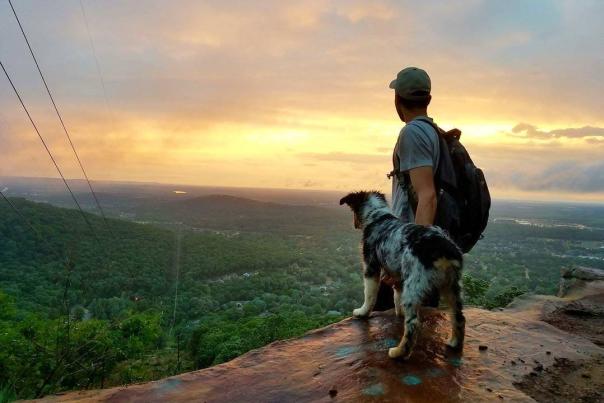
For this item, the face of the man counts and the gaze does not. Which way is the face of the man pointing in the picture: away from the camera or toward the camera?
away from the camera

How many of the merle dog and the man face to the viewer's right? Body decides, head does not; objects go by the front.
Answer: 0

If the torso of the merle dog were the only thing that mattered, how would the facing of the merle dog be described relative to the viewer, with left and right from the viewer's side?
facing away from the viewer and to the left of the viewer
